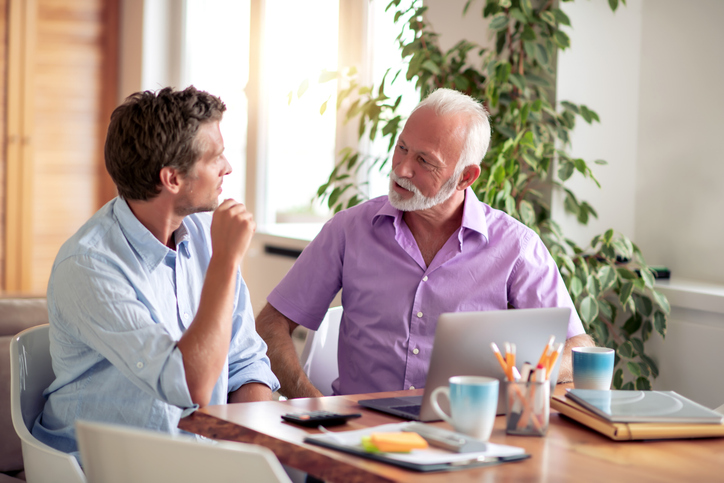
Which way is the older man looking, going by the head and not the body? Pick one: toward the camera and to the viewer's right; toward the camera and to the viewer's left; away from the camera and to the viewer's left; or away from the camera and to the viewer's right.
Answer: toward the camera and to the viewer's left

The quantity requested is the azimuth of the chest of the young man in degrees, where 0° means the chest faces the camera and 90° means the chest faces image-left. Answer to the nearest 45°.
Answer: approximately 315°

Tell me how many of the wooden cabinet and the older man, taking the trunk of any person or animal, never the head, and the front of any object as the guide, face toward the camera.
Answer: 2

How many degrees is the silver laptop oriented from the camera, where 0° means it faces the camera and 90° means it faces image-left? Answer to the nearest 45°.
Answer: approximately 135°

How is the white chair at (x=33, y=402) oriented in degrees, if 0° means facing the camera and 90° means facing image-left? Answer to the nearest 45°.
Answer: approximately 315°

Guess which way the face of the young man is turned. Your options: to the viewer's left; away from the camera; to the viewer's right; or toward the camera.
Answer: to the viewer's right

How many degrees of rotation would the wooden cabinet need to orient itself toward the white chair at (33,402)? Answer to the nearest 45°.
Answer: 0° — it already faces it

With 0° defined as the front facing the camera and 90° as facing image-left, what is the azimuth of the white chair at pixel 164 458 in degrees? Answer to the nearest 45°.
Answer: approximately 225°

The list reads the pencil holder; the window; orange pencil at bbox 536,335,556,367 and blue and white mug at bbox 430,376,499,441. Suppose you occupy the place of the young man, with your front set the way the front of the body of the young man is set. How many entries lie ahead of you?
3
